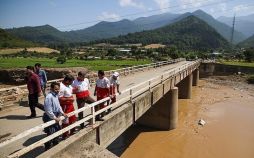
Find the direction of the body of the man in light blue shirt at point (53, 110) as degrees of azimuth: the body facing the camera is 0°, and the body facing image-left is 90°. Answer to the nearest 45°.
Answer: approximately 315°

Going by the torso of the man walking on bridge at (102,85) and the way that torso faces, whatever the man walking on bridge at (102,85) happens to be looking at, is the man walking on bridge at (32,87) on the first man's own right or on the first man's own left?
on the first man's own right

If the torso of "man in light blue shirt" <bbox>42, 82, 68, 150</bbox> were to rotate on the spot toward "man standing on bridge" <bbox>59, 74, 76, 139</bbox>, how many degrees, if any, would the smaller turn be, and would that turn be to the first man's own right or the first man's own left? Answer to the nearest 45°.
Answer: approximately 90° to the first man's own left

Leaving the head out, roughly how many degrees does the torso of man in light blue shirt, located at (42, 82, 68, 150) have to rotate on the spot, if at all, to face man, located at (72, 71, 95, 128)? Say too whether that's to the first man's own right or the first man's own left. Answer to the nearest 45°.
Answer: approximately 90° to the first man's own left
